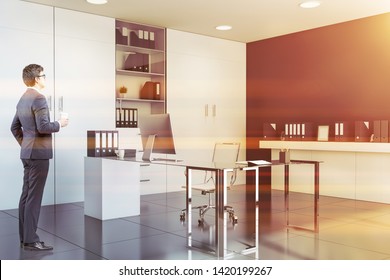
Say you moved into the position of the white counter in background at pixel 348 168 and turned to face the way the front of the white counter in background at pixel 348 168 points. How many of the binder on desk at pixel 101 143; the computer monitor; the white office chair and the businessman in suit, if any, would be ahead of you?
4

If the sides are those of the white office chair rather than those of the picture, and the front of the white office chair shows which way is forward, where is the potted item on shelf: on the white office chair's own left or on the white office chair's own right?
on the white office chair's own right

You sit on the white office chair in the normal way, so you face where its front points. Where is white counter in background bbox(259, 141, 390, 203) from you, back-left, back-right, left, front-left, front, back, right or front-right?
back

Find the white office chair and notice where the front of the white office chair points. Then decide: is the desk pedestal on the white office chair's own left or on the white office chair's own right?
on the white office chair's own right

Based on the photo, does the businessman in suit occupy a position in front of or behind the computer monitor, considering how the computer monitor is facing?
behind

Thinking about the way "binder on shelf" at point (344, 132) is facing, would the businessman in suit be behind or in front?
in front

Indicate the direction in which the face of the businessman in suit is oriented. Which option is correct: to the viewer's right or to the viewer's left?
to the viewer's right

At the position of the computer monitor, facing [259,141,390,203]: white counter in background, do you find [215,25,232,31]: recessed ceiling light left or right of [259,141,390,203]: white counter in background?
left
